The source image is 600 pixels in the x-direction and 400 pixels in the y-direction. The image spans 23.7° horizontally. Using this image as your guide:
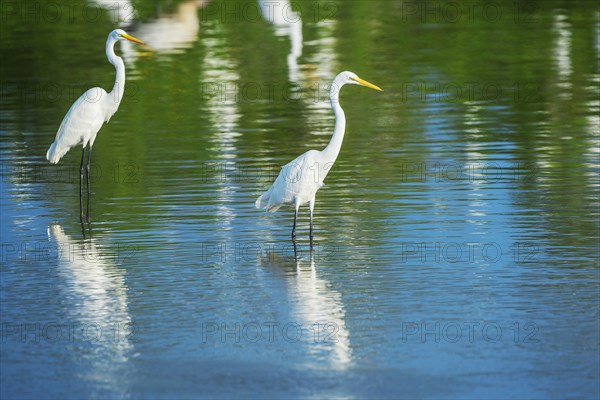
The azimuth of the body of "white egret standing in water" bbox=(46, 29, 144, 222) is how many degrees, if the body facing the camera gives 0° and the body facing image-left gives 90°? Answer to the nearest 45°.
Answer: approximately 270°
